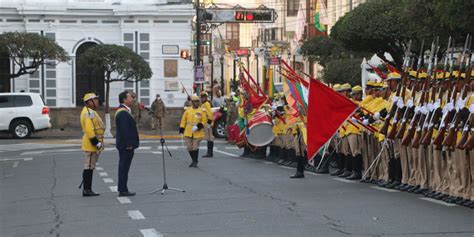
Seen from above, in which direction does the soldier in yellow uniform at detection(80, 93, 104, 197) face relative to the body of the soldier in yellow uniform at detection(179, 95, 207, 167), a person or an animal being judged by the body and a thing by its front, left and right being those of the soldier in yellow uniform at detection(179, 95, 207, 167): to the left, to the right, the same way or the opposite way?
to the left

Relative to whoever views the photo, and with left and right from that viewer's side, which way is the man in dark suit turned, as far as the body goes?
facing to the right of the viewer

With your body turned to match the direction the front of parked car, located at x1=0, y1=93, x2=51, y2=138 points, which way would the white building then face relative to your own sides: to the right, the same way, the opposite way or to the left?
to the left

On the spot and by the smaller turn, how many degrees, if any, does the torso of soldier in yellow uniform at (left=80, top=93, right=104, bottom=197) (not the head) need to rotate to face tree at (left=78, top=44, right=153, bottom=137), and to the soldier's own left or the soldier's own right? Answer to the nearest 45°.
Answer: approximately 90° to the soldier's own left

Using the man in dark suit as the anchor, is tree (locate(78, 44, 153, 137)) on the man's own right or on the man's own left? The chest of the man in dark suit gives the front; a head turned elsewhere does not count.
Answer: on the man's own left

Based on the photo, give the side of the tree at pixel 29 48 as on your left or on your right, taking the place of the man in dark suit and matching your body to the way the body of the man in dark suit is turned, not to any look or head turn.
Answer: on your left

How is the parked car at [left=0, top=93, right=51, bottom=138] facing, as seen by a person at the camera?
facing to the left of the viewer

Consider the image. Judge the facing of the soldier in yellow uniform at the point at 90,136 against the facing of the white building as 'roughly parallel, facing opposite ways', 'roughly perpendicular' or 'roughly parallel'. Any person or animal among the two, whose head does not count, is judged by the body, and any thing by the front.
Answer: roughly perpendicular

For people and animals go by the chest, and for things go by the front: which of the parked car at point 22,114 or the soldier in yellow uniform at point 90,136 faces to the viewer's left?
the parked car

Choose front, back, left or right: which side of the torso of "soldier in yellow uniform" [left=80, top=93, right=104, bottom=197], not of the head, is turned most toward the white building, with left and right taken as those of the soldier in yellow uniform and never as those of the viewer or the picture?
left

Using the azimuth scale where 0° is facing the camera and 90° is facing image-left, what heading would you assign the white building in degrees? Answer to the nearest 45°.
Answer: approximately 0°

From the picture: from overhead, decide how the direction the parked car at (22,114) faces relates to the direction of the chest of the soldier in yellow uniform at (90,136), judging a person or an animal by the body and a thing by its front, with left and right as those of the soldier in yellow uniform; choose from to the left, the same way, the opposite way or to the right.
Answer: the opposite way
